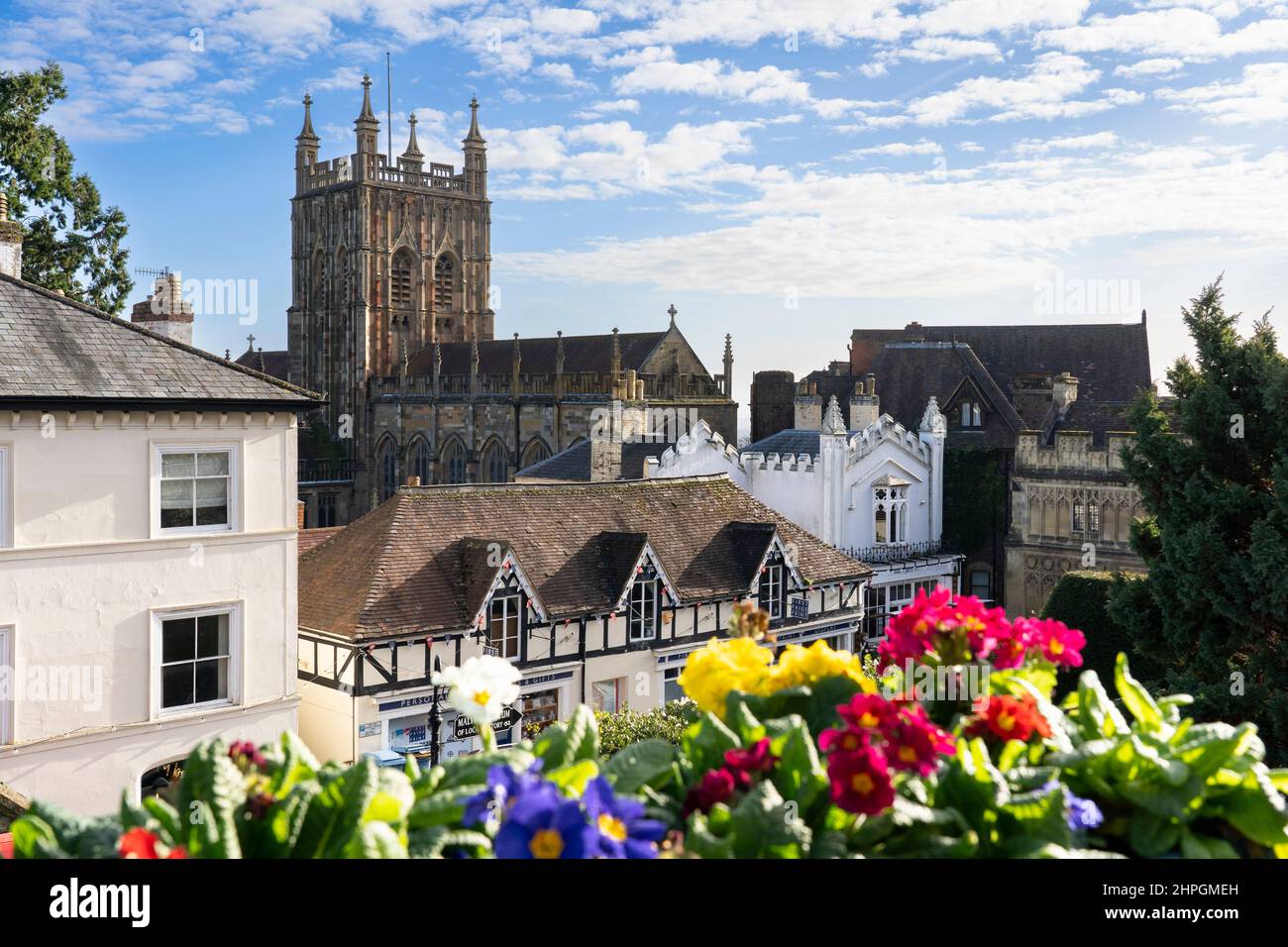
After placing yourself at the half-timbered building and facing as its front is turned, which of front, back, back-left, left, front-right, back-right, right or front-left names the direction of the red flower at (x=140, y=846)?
front-right

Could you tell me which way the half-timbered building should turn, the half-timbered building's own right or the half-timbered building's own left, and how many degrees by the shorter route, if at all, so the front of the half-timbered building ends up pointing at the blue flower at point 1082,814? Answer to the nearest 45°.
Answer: approximately 45° to the half-timbered building's own right

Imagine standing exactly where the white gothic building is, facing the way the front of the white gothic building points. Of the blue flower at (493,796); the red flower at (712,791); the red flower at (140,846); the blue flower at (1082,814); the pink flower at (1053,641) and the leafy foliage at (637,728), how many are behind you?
0

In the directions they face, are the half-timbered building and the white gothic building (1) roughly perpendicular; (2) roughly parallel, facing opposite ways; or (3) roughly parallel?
roughly parallel

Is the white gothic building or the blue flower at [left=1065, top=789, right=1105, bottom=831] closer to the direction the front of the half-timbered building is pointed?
the blue flower

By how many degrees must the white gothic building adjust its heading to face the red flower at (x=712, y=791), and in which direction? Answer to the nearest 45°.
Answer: approximately 45° to its right

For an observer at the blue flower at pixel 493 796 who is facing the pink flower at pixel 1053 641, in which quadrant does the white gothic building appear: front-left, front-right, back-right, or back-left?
front-left

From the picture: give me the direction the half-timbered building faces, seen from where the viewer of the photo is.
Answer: facing the viewer and to the right of the viewer

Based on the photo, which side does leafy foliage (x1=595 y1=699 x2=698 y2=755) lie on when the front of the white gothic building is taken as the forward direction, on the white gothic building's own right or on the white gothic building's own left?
on the white gothic building's own right

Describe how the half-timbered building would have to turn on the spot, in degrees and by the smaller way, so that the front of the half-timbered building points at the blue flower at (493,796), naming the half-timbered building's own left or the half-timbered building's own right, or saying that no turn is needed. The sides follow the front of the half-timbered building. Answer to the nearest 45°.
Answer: approximately 45° to the half-timbered building's own right

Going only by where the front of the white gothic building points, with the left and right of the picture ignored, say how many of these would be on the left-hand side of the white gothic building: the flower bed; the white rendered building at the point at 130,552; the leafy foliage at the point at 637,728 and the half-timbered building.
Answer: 0

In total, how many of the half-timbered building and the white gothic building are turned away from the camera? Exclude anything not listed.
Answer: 0

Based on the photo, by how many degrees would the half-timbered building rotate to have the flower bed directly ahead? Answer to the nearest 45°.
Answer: approximately 45° to its right

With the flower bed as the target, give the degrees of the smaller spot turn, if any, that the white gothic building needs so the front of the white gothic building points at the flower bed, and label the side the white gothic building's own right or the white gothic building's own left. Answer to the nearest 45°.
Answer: approximately 45° to the white gothic building's own right

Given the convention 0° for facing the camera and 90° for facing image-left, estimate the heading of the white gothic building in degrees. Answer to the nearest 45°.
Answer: approximately 315°
